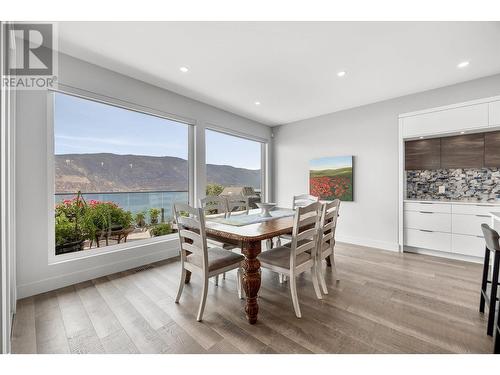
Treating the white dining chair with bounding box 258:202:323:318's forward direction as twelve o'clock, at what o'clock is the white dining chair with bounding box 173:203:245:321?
the white dining chair with bounding box 173:203:245:321 is roughly at 10 o'clock from the white dining chair with bounding box 258:202:323:318.

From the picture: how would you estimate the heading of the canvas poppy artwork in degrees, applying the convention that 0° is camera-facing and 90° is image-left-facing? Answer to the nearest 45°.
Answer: approximately 45°

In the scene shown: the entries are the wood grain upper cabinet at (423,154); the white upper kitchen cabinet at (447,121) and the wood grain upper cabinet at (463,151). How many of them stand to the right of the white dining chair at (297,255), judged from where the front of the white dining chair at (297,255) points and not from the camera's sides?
3

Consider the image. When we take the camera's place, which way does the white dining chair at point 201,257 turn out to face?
facing away from the viewer and to the right of the viewer

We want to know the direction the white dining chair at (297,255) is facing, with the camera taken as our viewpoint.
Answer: facing away from the viewer and to the left of the viewer

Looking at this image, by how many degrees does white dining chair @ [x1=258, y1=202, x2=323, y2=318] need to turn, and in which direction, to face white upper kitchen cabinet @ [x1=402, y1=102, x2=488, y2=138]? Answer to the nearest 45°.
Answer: approximately 90° to its right

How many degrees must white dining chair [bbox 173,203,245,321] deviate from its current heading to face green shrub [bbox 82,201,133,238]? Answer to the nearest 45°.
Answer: approximately 90° to its left

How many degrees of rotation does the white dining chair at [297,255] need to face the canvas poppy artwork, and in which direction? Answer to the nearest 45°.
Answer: approximately 45° to its right

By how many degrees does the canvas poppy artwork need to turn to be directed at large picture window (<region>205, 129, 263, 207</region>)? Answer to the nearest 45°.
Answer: approximately 45° to its right

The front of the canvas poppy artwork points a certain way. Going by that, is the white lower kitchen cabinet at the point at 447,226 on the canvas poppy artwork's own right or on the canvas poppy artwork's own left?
on the canvas poppy artwork's own left
